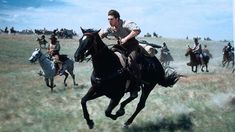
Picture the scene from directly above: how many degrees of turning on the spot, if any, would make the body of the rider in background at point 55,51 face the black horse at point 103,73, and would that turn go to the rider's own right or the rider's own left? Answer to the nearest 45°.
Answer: approximately 45° to the rider's own left

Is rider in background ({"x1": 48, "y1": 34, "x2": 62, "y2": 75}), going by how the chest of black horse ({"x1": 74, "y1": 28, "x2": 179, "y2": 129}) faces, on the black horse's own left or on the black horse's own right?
on the black horse's own right

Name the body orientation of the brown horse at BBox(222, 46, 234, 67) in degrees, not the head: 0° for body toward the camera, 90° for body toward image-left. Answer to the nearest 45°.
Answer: approximately 45°

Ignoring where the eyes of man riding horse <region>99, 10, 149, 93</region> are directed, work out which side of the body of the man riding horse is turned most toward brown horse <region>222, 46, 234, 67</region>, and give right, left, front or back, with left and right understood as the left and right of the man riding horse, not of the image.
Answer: back

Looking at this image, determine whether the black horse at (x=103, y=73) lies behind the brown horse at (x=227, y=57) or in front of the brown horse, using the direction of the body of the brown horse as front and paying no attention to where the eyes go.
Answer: in front

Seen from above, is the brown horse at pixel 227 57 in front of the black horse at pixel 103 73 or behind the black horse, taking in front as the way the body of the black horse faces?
behind
